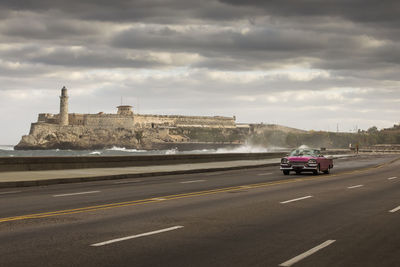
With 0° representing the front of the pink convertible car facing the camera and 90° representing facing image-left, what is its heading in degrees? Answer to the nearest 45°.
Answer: approximately 45°
